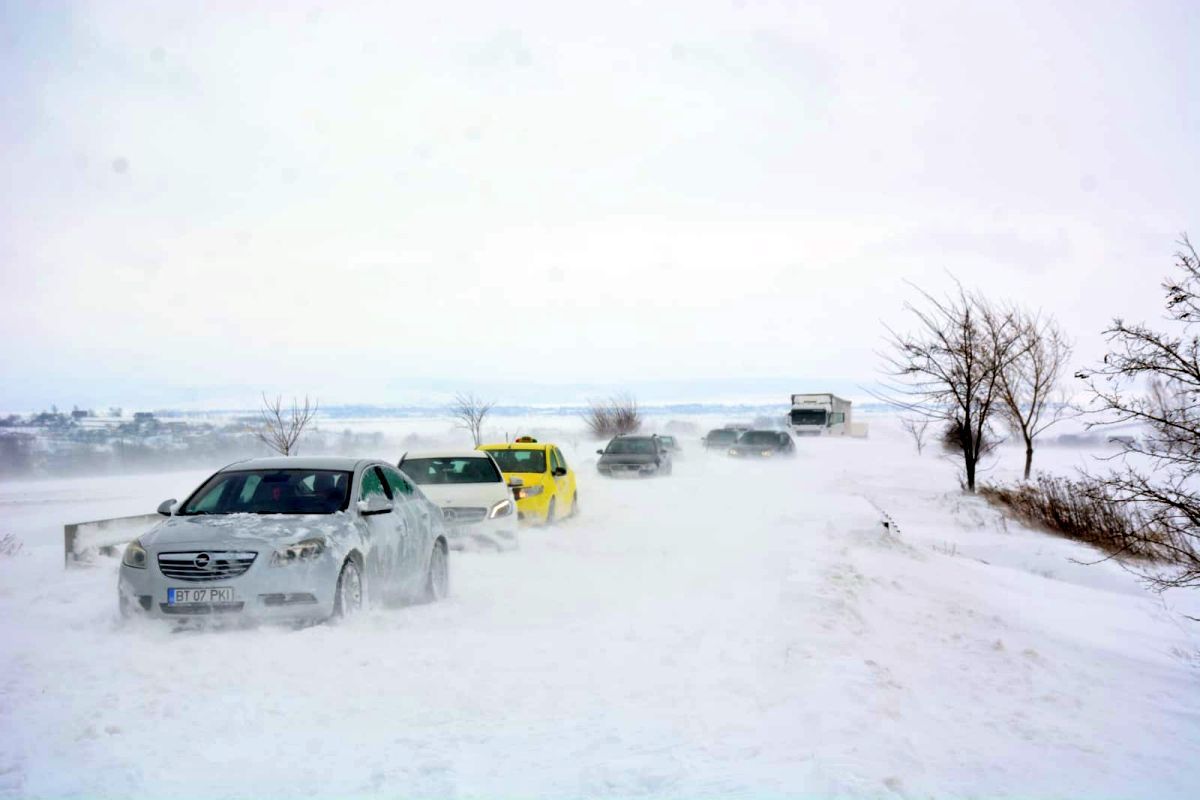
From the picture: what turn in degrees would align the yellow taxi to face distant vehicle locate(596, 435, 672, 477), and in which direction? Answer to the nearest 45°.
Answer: approximately 135° to its right

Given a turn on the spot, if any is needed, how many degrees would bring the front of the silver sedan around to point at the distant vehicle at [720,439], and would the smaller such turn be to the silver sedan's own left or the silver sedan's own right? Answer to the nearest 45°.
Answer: approximately 180°

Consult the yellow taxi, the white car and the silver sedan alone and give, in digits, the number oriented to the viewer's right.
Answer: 0

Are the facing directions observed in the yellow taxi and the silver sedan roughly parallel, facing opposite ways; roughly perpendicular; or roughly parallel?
roughly parallel

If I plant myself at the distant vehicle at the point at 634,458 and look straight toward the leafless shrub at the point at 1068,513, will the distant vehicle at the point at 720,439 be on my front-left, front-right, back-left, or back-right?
back-left

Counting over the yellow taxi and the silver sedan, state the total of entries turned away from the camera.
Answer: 0

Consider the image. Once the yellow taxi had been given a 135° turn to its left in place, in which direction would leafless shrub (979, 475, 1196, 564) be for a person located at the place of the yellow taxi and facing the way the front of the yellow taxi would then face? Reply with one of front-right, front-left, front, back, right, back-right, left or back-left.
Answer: front

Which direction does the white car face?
toward the camera

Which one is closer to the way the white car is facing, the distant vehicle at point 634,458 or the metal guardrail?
the metal guardrail

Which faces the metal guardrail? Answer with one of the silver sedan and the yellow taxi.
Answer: the yellow taxi

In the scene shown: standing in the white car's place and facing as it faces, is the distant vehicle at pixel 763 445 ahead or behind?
behind

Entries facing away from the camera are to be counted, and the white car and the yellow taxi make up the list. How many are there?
0

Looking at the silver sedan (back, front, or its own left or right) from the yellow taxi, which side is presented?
back

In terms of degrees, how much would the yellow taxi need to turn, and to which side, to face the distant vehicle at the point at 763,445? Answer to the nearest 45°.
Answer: approximately 180°

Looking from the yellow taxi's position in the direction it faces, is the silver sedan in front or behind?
in front

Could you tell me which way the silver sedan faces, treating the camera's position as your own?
facing the viewer and to the left of the viewer
